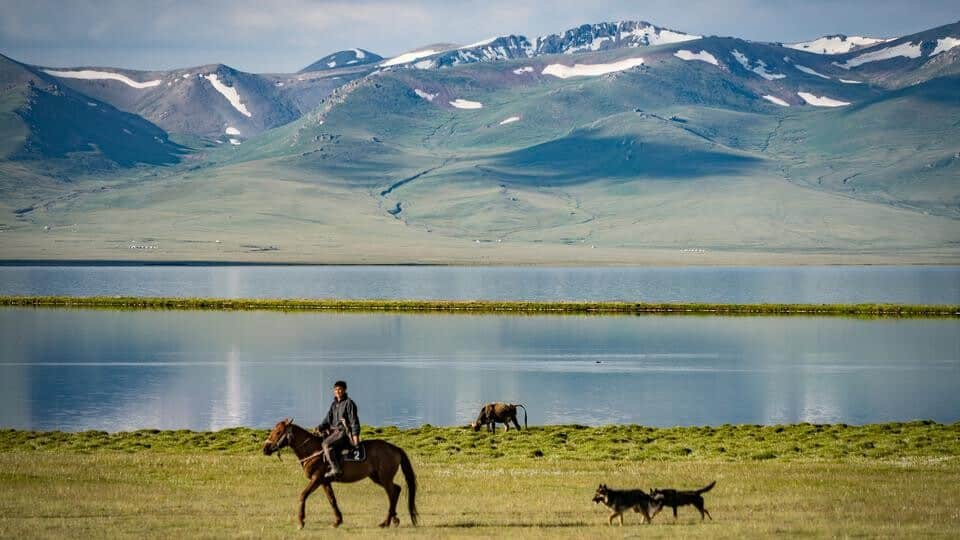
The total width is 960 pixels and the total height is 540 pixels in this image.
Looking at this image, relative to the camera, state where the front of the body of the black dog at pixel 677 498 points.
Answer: to the viewer's left

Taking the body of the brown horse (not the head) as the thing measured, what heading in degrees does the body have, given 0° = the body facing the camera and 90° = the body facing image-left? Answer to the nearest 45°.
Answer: approximately 90°

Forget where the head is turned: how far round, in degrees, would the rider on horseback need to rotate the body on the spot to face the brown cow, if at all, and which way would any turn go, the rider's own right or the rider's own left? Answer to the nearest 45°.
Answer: approximately 135° to the rider's own right

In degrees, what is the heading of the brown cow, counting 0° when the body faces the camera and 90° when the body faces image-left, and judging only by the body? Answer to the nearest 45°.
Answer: approximately 90°

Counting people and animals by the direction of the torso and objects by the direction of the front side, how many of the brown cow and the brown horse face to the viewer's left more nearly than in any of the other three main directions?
2

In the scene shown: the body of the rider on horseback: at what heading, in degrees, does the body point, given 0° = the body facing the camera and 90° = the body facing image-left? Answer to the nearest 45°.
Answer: approximately 45°

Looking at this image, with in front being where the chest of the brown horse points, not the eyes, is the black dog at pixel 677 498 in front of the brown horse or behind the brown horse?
behind

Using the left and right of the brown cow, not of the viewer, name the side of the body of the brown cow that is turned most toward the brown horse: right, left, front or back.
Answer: left
